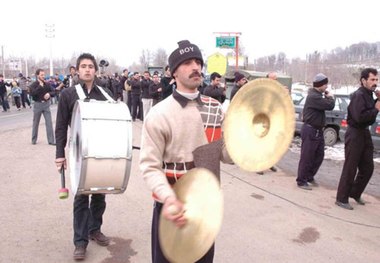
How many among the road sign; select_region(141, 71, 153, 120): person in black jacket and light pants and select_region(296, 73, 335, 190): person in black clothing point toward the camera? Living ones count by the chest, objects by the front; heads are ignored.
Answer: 2

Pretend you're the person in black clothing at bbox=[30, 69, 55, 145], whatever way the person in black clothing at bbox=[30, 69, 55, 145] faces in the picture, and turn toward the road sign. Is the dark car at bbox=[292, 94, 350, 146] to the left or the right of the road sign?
right

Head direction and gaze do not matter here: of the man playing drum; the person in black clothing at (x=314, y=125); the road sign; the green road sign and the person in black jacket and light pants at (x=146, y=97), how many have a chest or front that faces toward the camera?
4

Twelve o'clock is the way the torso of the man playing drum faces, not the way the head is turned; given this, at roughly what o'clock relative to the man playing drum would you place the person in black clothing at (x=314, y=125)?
The person in black clothing is roughly at 8 o'clock from the man playing drum.

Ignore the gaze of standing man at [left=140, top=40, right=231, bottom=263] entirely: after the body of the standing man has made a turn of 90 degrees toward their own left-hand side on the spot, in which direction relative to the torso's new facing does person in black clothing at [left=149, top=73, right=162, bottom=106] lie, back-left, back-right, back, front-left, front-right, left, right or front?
front-left

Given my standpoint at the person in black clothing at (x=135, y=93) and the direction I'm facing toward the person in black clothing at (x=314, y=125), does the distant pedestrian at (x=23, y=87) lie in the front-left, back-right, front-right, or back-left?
back-right
